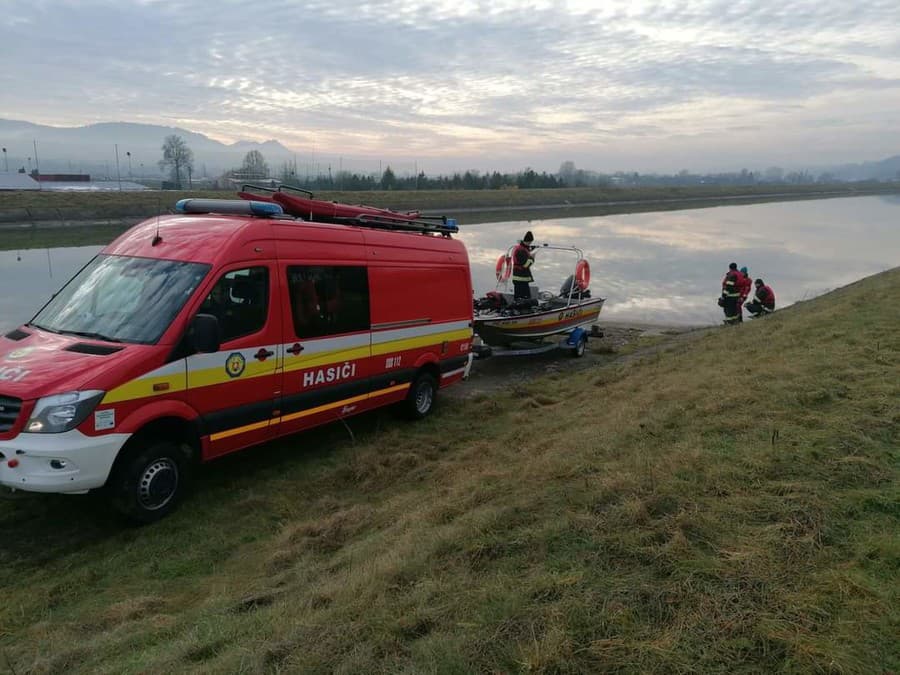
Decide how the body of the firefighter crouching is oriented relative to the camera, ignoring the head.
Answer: to the viewer's left

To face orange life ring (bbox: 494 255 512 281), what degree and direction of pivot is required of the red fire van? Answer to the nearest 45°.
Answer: approximately 180°

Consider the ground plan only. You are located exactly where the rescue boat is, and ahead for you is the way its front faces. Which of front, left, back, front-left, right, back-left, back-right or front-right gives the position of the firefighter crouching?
back

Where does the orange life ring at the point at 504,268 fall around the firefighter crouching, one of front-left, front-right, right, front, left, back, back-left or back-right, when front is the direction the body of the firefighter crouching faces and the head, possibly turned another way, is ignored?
front-left

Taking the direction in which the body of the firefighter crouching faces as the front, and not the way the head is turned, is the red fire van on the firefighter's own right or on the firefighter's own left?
on the firefighter's own left

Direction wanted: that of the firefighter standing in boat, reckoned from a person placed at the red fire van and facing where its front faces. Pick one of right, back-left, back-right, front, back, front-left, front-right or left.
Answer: back

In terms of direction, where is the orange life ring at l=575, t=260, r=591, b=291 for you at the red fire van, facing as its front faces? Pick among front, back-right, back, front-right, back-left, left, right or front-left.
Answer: back

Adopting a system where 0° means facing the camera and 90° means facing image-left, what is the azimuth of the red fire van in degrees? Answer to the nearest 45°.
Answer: approximately 45°

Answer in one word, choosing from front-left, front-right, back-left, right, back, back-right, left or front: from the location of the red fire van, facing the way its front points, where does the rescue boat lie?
back
